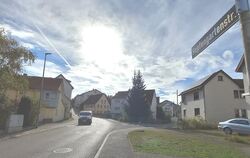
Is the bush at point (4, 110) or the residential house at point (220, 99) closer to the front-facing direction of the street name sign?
the bush

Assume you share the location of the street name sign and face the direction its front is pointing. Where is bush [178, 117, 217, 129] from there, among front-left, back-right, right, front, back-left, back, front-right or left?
back-right

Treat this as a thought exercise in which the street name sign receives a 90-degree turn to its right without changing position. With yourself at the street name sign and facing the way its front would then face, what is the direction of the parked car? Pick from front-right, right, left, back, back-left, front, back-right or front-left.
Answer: front-right

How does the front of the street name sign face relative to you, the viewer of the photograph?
facing the viewer and to the left of the viewer

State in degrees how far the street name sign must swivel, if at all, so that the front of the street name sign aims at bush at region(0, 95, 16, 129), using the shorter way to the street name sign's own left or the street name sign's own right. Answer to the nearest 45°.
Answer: approximately 90° to the street name sign's own right

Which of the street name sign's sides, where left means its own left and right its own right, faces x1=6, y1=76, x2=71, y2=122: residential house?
right

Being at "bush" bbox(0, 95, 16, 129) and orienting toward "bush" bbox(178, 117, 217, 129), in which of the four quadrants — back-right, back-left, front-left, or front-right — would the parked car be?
front-right
